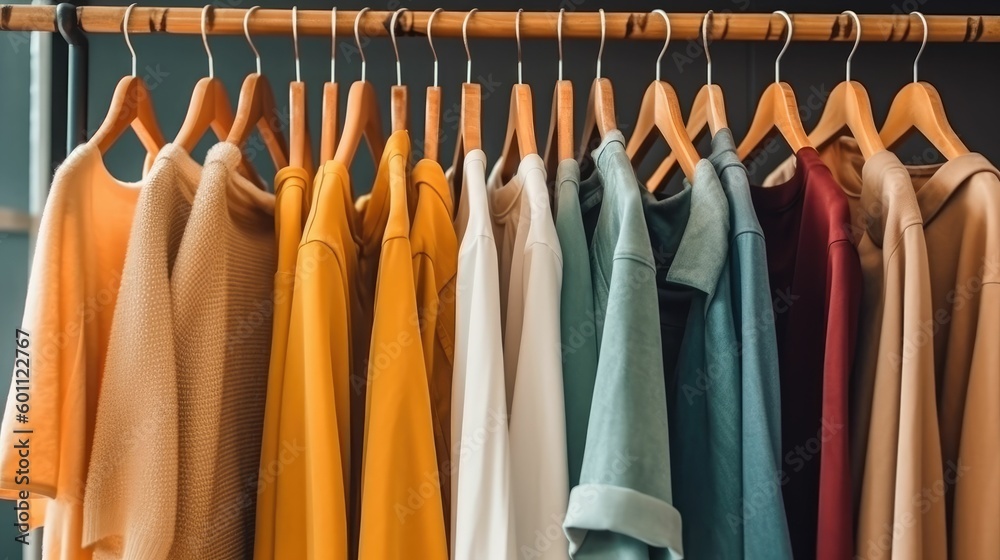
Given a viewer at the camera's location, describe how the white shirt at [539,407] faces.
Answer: facing to the left of the viewer

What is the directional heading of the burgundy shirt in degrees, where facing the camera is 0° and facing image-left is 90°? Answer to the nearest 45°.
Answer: approximately 45°

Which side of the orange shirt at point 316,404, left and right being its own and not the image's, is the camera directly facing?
left

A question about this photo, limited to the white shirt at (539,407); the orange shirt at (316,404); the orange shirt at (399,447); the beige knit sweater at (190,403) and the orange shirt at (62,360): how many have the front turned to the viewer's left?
3

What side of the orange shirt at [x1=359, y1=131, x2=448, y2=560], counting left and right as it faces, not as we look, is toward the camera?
left
